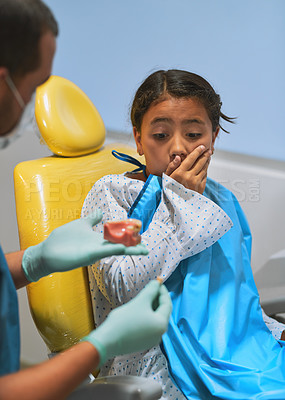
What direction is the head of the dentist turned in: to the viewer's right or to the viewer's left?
to the viewer's right
